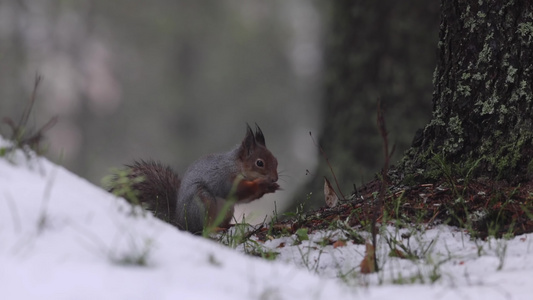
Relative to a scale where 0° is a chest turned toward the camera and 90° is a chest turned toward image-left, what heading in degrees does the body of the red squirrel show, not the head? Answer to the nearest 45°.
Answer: approximately 270°

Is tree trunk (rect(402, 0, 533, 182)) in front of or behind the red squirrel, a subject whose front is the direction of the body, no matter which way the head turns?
in front

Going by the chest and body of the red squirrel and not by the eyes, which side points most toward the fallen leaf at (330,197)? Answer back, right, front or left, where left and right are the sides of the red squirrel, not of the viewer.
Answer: front
